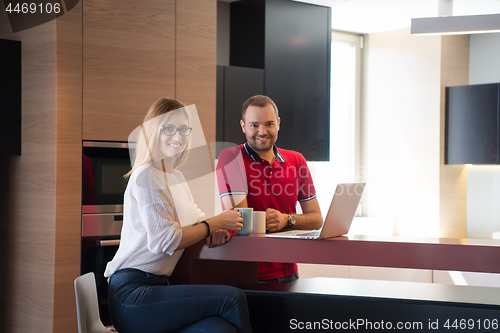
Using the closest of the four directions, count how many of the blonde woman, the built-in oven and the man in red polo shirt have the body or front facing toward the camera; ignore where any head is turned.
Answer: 2

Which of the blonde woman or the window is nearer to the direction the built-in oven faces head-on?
the blonde woman

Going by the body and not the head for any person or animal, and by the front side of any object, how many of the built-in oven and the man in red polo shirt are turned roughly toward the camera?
2

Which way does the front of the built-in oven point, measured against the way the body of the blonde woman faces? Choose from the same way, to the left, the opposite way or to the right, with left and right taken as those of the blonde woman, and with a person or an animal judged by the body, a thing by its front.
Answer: to the right

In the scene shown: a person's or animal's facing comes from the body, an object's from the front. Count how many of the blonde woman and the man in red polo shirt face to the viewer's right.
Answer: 1

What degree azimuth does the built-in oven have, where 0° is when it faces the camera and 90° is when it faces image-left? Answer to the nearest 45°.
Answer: approximately 0°

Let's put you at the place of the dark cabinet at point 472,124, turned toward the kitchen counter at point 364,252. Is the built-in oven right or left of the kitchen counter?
right

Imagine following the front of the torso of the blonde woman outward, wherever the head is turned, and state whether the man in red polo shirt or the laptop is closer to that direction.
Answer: the laptop

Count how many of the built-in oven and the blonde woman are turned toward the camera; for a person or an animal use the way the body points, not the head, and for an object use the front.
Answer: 1

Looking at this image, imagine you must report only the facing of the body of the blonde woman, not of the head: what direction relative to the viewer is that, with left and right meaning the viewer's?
facing to the right of the viewer

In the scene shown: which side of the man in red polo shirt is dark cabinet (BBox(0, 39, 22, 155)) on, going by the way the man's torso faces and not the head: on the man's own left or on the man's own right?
on the man's own right

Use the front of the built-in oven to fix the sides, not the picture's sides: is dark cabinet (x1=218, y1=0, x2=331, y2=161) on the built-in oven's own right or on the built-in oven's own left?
on the built-in oven's own left

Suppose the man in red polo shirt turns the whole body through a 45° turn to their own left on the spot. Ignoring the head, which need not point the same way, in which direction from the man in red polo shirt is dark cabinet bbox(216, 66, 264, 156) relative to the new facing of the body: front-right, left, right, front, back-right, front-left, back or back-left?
back-left
